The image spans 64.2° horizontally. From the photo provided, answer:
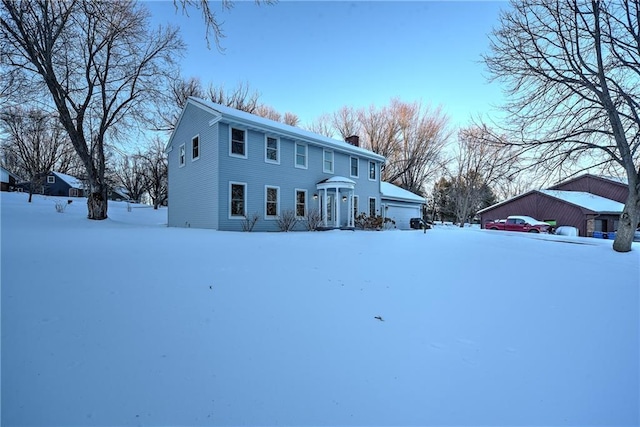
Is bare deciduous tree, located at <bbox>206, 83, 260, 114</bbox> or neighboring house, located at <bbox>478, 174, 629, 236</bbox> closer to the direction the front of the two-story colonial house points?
the neighboring house

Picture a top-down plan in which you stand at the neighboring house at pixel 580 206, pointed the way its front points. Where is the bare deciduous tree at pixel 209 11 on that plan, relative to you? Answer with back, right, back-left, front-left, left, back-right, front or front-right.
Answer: front-right

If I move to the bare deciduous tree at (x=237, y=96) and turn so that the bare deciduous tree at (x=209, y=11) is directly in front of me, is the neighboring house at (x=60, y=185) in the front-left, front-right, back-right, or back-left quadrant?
back-right

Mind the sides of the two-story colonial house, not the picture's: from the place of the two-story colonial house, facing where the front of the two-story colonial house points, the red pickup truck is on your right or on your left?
on your left

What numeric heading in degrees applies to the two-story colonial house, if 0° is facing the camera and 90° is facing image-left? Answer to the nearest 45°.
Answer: approximately 315°

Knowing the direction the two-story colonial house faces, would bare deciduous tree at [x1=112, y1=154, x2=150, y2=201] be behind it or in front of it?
behind

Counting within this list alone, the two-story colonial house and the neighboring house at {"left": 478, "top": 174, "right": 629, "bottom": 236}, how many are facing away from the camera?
0

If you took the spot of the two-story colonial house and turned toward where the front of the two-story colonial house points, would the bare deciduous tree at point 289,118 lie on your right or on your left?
on your left
